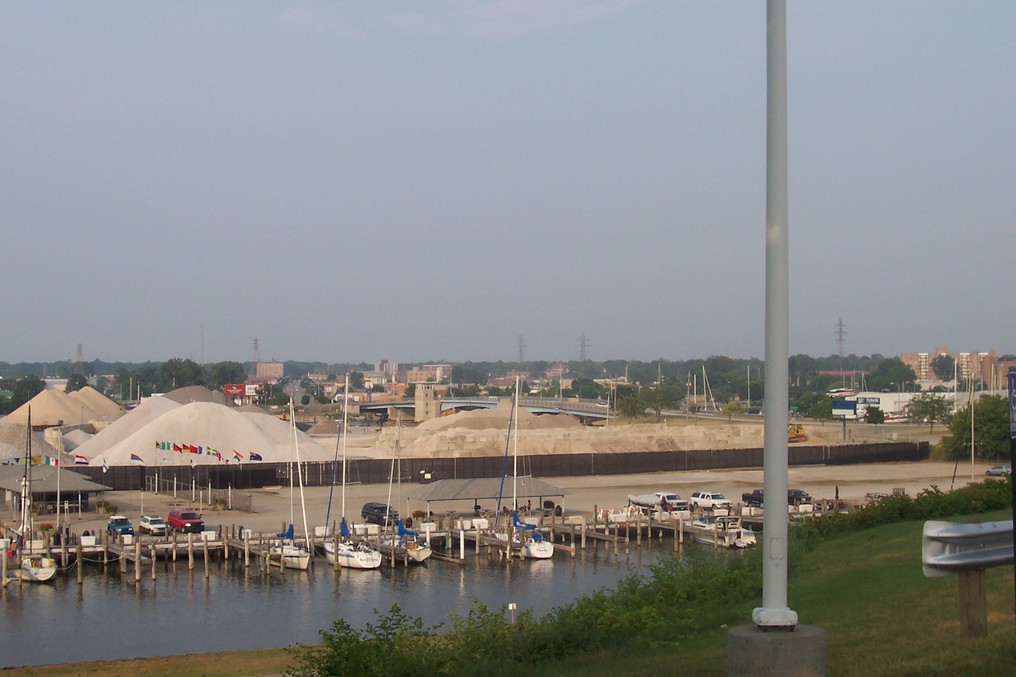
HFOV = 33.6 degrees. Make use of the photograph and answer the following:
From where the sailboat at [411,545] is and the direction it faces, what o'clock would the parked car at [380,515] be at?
The parked car is roughly at 1 o'clock from the sailboat.

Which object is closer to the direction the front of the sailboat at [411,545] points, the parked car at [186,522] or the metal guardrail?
the parked car

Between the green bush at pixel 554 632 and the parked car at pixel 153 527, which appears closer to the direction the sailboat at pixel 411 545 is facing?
the parked car

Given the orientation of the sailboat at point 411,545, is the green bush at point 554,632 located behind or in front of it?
behind

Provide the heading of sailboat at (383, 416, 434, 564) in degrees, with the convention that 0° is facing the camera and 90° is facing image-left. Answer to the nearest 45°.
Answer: approximately 135°

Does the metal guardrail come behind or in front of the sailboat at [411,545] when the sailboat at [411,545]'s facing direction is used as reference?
behind

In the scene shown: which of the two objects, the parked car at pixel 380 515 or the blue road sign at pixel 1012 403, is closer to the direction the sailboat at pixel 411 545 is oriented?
the parked car
